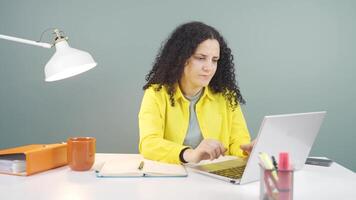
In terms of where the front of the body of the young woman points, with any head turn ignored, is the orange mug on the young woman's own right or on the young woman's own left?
on the young woman's own right

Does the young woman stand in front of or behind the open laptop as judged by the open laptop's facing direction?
in front

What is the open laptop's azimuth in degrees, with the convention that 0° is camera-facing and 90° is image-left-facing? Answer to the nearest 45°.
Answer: approximately 135°

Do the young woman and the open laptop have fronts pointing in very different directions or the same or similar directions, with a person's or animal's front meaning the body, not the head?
very different directions

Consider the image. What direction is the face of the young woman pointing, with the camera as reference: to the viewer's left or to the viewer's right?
to the viewer's right

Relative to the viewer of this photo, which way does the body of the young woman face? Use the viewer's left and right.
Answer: facing the viewer and to the right of the viewer

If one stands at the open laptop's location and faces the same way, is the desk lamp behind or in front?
in front

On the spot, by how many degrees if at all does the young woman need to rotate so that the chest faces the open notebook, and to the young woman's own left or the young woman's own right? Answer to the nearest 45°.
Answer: approximately 45° to the young woman's own right
